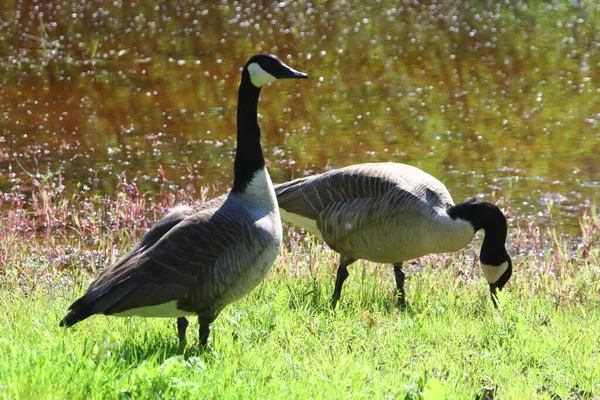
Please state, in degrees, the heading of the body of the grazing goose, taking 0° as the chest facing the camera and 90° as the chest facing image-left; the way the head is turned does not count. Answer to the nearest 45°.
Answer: approximately 270°

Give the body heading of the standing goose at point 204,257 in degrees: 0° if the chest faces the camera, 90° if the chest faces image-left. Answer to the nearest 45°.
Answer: approximately 270°

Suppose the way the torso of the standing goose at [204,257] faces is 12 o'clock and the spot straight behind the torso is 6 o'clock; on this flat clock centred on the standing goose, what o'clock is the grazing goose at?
The grazing goose is roughly at 11 o'clock from the standing goose.

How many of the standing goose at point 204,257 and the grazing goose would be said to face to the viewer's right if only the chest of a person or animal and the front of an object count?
2

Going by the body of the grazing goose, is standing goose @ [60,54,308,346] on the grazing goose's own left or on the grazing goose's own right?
on the grazing goose's own right
